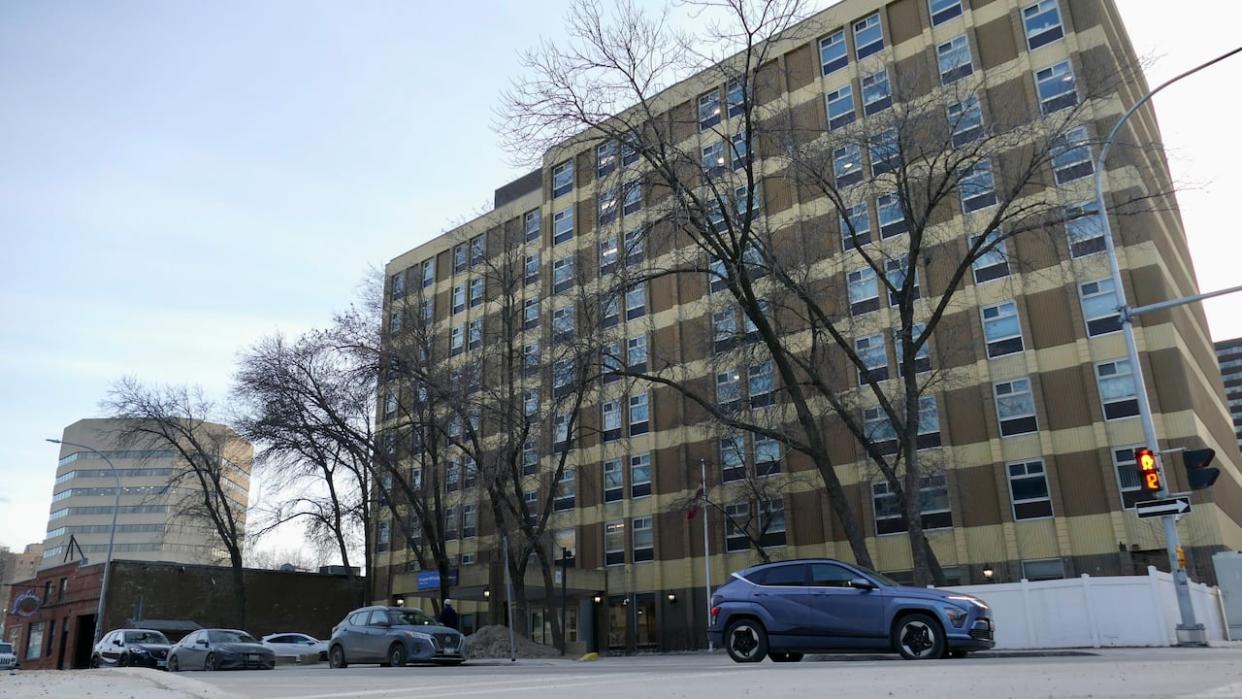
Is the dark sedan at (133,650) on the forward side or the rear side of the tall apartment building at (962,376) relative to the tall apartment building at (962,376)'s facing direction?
on the forward side

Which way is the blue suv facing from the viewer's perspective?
to the viewer's right

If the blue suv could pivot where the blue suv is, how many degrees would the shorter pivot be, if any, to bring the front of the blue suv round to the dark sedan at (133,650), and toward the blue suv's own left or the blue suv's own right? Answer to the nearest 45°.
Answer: approximately 135° to the blue suv's own left

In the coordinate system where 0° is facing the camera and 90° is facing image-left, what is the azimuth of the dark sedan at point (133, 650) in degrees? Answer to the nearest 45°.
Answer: approximately 315°

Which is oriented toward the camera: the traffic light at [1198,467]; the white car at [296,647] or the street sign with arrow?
the street sign with arrow

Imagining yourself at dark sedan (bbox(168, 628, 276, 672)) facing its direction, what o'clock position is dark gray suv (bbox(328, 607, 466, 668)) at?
dark gray suv (bbox(328, 607, 466, 668)) is roughly at 12 o'clock from dark sedan (bbox(168, 628, 276, 672)).

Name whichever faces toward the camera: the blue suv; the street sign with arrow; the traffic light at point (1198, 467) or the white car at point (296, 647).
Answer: the street sign with arrow

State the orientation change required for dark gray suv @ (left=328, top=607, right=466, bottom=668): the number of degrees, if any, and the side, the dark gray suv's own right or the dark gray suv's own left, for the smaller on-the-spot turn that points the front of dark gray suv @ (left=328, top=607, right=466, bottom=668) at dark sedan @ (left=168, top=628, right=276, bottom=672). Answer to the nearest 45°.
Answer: approximately 180°

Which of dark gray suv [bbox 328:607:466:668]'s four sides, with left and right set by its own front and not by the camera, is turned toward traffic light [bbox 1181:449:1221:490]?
front

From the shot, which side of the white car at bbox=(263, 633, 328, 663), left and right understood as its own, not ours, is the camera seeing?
right

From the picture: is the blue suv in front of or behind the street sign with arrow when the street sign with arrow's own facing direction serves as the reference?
in front

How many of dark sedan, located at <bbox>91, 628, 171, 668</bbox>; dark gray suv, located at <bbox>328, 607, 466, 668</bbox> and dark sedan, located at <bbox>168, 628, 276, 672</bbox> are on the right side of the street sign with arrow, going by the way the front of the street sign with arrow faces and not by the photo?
3

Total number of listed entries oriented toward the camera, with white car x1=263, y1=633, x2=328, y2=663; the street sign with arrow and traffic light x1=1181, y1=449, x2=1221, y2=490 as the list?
1

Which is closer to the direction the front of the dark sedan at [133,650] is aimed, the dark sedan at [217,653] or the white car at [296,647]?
the dark sedan
